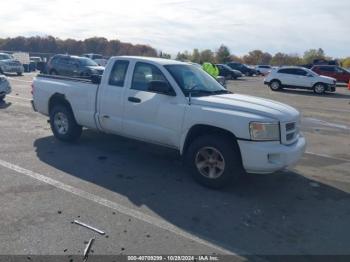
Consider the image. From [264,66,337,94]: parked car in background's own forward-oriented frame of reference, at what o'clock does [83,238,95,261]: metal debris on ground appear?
The metal debris on ground is roughly at 3 o'clock from the parked car in background.

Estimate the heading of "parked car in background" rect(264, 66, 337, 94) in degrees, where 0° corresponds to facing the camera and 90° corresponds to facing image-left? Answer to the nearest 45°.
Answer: approximately 270°

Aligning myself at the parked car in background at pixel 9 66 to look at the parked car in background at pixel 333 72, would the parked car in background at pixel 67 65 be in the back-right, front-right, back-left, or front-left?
front-right

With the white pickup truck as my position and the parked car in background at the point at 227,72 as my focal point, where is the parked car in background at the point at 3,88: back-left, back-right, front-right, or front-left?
front-left

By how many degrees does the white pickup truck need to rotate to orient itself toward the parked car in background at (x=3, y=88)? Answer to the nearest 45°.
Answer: approximately 180°

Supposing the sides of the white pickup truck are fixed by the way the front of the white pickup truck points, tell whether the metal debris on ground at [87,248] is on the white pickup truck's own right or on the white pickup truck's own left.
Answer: on the white pickup truck's own right

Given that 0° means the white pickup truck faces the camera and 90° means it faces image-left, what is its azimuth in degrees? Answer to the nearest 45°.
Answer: approximately 315°

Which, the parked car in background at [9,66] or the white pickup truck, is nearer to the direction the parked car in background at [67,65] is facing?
the white pickup truck

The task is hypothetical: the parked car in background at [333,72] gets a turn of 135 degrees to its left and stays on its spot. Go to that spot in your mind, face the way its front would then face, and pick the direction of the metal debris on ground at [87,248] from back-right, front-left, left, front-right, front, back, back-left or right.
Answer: back-left
